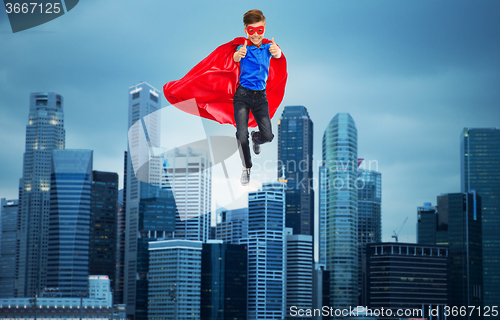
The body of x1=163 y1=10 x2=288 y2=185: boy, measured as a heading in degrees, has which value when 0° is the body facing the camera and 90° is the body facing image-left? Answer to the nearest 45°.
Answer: approximately 0°
